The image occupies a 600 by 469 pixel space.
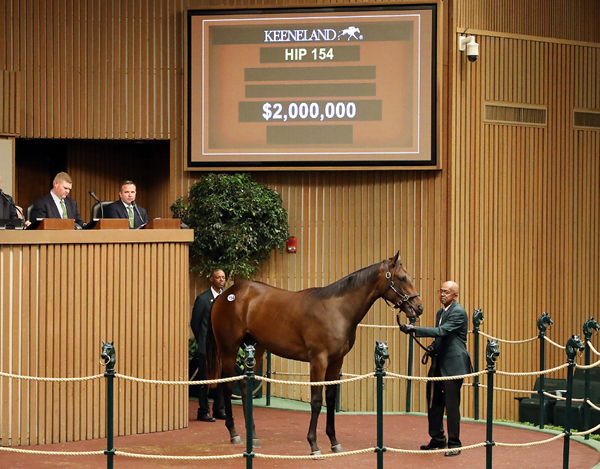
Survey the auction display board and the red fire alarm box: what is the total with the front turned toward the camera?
2

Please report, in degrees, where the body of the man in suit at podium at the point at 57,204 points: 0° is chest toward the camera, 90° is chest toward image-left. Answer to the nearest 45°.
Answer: approximately 315°

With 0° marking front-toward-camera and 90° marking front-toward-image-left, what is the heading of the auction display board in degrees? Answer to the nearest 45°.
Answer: approximately 0°

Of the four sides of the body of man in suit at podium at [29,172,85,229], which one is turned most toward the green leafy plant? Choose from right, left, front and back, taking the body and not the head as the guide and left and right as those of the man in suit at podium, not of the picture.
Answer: left

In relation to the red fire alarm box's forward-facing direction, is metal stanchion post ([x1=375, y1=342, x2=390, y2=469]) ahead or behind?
ahead

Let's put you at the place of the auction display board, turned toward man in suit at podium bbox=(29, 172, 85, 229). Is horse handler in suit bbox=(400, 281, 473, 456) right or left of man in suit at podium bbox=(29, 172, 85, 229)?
left

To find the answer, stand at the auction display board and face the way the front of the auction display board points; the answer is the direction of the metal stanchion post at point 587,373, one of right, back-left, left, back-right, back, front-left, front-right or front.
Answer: front-left

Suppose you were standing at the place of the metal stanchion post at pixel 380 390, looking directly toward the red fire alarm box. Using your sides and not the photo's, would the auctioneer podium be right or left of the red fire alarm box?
left

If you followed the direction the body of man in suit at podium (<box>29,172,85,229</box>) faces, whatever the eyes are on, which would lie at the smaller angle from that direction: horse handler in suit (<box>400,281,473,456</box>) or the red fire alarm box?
the horse handler in suit

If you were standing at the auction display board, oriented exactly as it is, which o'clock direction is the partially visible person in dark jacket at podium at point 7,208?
The partially visible person in dark jacket at podium is roughly at 3 o'clock from the auction display board.
